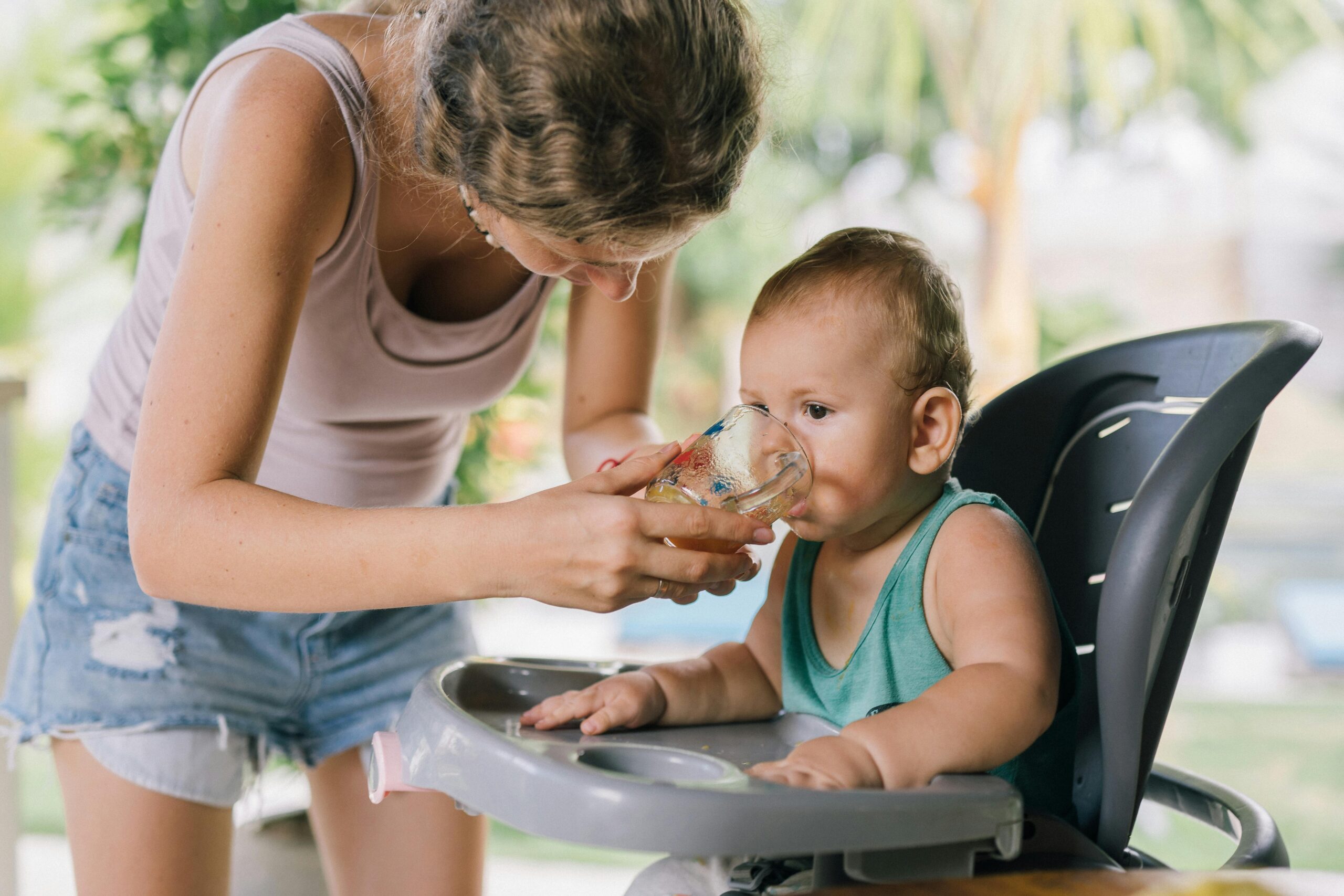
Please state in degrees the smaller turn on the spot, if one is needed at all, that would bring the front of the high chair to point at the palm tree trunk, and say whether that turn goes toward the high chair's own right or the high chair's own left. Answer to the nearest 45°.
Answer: approximately 135° to the high chair's own right

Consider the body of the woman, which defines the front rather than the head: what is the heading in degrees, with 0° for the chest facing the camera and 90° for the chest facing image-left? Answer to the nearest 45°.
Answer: approximately 315°

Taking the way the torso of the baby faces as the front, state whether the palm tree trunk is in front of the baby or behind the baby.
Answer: behind

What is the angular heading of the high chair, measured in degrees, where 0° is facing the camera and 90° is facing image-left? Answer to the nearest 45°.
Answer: approximately 45°

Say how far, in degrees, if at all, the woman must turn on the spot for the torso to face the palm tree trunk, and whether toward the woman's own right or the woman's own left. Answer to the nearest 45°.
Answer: approximately 90° to the woman's own left
